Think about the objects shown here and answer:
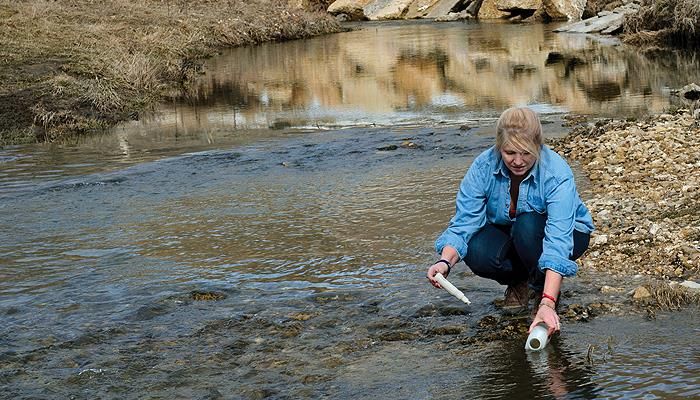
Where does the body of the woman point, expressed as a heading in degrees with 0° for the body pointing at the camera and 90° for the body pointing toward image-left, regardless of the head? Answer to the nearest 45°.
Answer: approximately 45°

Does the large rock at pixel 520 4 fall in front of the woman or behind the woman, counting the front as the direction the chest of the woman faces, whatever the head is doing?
behind

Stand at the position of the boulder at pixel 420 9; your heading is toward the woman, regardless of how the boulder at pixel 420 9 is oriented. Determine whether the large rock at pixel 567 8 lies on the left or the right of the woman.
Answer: left

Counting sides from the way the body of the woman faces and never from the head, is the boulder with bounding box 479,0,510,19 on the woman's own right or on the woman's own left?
on the woman's own right

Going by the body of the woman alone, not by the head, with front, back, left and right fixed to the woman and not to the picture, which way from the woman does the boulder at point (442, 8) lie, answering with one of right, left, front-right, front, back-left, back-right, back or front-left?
back-right

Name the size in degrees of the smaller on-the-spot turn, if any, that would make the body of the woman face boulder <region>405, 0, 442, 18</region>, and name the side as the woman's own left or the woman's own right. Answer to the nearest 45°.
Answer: approximately 135° to the woman's own right

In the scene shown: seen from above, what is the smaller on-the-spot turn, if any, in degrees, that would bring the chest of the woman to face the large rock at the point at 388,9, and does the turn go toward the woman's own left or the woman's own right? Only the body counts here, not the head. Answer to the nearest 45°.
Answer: approximately 135° to the woman's own right

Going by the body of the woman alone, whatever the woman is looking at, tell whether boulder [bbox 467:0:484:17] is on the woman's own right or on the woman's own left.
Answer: on the woman's own right

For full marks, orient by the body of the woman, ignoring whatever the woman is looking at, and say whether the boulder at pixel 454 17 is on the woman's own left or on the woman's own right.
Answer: on the woman's own right

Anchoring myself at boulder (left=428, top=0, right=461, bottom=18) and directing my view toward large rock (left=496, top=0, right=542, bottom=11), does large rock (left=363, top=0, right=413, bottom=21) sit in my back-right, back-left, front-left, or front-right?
back-right
